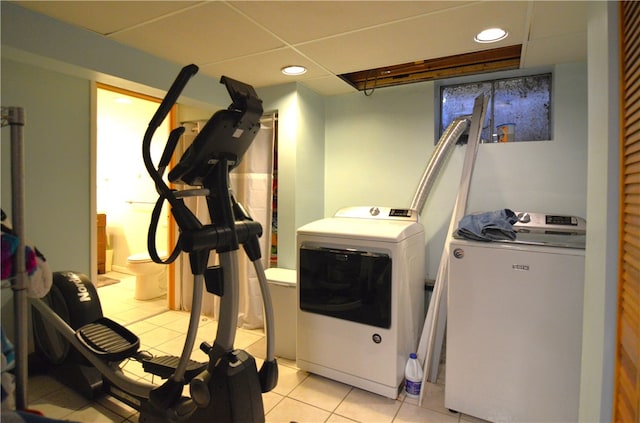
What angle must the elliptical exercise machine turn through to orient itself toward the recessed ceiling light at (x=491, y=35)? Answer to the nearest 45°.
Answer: approximately 45° to its left

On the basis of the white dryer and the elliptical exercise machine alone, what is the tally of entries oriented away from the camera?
0

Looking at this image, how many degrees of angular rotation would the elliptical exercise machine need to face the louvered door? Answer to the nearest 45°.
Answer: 0° — it already faces it

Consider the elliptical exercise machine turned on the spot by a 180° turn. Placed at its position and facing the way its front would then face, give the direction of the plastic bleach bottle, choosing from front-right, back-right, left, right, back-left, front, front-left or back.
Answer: back-right

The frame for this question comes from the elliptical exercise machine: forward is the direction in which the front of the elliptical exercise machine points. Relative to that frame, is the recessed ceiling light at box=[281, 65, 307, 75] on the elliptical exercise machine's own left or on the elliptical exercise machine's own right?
on the elliptical exercise machine's own left

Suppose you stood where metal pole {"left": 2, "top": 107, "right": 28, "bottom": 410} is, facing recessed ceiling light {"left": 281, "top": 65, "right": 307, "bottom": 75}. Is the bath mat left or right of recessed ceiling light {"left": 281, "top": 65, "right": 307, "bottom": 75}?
left

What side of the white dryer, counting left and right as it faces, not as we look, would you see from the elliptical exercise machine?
front

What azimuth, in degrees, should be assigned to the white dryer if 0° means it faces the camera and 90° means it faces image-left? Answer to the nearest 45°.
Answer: approximately 45°

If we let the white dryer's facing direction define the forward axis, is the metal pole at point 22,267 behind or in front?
in front
